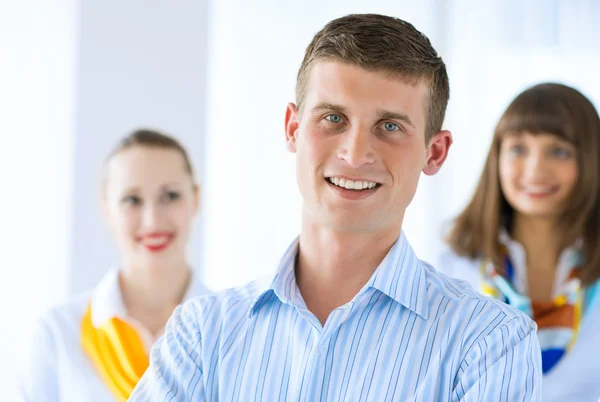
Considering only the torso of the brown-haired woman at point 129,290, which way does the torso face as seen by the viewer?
toward the camera

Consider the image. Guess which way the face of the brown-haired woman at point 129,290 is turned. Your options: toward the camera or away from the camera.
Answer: toward the camera
